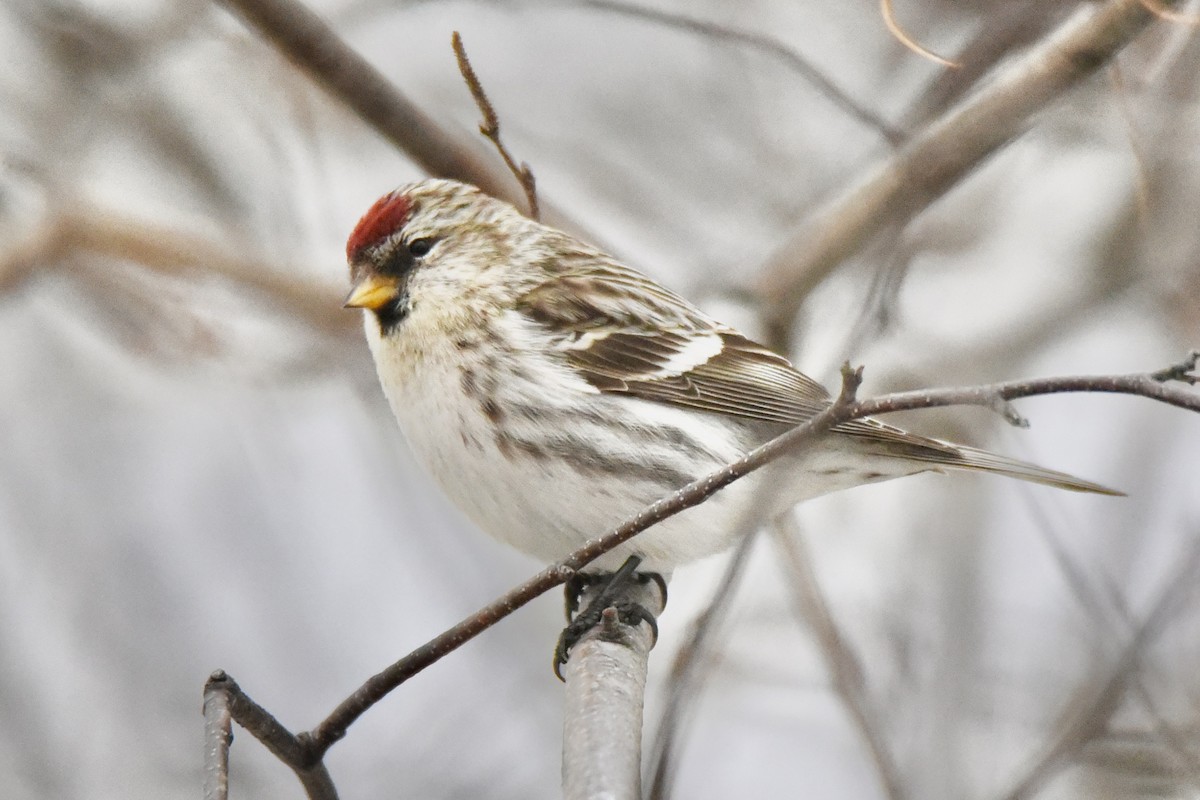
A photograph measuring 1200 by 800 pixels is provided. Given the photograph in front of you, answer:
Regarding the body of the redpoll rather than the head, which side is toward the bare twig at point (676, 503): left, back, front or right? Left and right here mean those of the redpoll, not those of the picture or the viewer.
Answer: left

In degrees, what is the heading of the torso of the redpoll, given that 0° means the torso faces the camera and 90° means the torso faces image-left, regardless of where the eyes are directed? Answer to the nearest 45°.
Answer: approximately 90°
